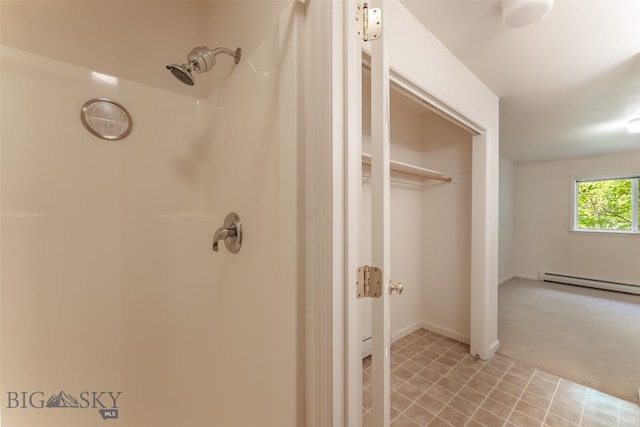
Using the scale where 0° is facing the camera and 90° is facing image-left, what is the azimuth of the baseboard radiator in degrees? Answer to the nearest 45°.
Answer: approximately 45°

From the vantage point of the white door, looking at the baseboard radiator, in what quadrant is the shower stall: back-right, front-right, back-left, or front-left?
back-left

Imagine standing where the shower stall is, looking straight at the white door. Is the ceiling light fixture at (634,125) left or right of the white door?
left
